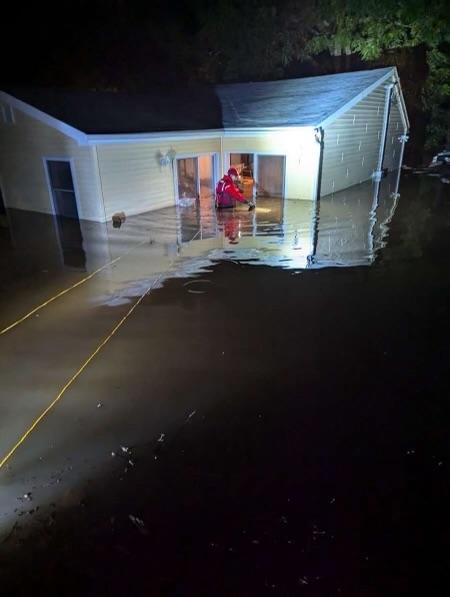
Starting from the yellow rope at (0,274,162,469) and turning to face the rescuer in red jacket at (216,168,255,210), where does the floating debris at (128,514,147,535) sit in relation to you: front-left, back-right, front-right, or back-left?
back-right

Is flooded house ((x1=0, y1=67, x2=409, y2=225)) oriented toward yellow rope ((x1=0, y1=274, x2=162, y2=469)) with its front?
yes

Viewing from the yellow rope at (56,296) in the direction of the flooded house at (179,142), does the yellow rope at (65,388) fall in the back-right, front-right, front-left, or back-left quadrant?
back-right

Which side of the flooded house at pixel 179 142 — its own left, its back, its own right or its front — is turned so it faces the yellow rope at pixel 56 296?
front

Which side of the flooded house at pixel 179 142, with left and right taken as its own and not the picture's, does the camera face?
front

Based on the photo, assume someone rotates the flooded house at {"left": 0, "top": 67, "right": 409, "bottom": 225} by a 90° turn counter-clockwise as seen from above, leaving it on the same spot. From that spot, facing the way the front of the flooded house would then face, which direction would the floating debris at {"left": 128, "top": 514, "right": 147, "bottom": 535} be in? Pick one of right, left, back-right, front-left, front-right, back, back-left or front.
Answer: right
